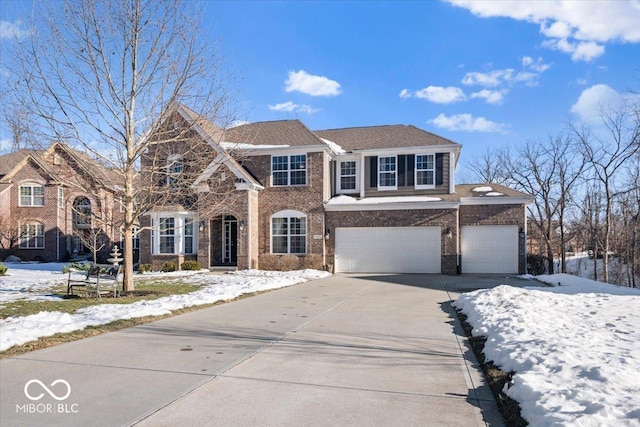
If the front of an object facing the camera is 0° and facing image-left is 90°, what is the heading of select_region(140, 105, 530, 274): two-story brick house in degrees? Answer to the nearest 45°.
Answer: approximately 0°

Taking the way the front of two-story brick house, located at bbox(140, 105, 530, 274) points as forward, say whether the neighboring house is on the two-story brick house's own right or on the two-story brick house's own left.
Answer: on the two-story brick house's own right

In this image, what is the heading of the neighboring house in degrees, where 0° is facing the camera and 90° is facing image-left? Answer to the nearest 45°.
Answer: approximately 0°

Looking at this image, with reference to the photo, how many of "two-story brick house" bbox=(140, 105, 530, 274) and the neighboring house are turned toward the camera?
2

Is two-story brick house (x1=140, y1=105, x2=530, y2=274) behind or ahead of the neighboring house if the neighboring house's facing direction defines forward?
ahead
